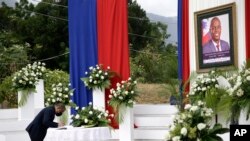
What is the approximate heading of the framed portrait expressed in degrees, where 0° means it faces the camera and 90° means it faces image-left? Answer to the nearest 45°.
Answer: approximately 45°

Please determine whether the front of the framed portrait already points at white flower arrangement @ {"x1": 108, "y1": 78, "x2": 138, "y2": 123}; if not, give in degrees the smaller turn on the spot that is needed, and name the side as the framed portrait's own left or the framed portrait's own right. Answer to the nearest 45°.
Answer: approximately 45° to the framed portrait's own right

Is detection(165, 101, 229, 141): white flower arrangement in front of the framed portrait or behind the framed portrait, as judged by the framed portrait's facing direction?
in front

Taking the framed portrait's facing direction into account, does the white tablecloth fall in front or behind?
in front

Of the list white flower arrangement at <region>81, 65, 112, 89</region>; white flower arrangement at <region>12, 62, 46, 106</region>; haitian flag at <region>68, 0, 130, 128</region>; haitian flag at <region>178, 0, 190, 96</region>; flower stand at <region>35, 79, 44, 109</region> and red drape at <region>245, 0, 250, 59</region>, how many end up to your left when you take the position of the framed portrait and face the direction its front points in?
1

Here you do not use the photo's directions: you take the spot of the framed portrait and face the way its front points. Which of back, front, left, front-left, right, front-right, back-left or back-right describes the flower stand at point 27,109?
front-right

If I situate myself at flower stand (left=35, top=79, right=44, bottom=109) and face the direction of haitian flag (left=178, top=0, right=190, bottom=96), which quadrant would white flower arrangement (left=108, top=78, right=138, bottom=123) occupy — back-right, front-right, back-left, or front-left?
front-right

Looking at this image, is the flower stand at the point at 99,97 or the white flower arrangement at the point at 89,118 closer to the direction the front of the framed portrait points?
the white flower arrangement

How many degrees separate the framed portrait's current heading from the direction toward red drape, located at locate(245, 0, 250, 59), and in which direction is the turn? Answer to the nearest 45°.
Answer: approximately 90° to its left

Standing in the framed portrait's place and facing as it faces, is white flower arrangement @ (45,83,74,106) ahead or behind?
ahead

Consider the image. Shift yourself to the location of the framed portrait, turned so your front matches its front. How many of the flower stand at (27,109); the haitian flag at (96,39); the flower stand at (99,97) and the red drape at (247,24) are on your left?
1

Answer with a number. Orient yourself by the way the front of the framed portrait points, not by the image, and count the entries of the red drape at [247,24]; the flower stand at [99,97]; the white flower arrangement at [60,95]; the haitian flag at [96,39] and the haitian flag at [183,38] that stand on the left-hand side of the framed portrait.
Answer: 1

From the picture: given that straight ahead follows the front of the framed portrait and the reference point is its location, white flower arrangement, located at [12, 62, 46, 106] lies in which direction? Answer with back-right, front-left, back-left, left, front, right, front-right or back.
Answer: front-right

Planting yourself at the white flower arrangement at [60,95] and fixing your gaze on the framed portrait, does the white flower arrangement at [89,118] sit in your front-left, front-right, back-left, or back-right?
front-right
